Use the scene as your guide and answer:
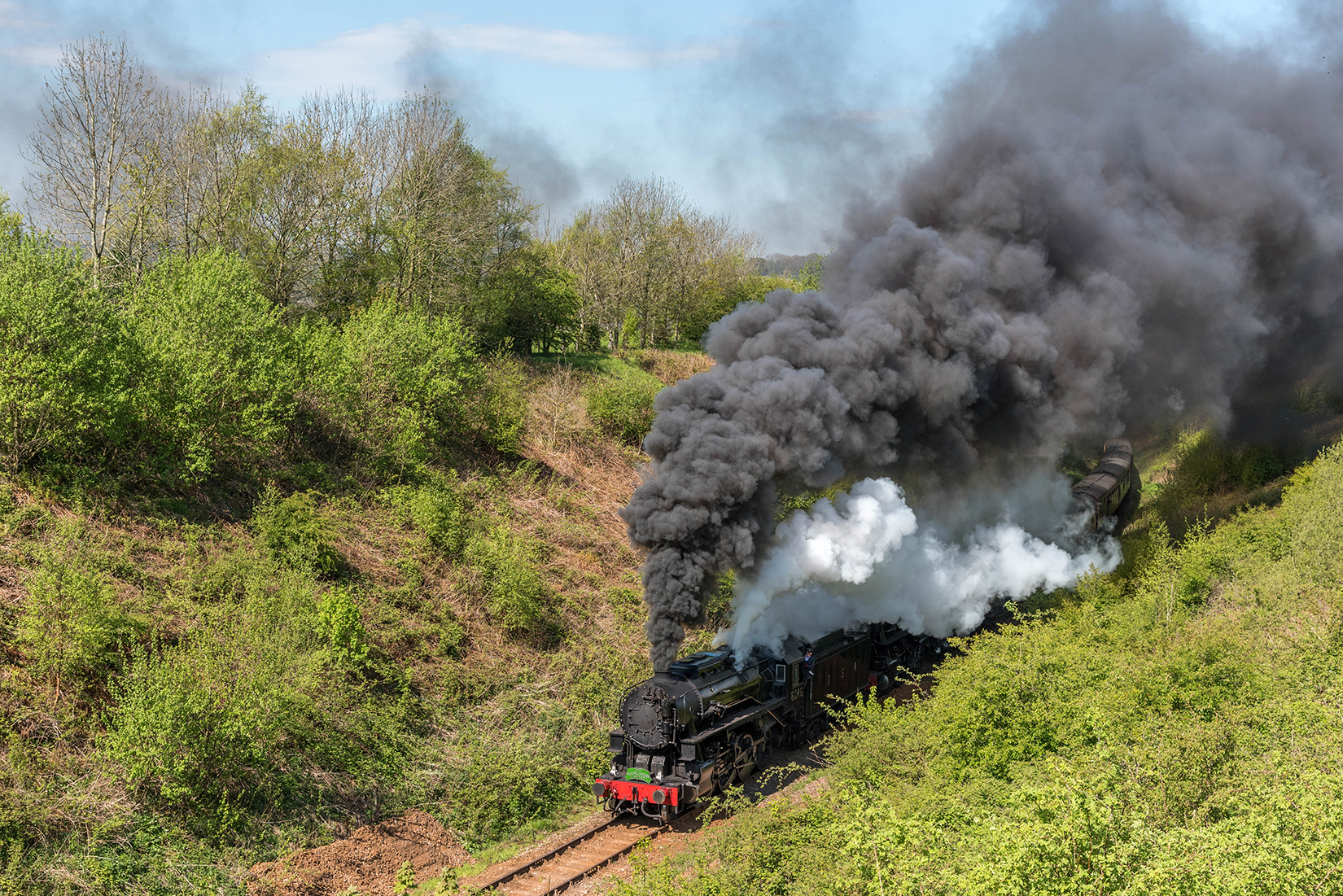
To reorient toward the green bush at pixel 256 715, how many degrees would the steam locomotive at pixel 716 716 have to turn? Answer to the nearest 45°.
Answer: approximately 45° to its right

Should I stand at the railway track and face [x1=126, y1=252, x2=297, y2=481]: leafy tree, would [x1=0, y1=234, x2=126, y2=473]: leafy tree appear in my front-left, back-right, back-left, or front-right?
front-left

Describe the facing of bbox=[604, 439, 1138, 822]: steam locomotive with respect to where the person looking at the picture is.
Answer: facing the viewer and to the left of the viewer

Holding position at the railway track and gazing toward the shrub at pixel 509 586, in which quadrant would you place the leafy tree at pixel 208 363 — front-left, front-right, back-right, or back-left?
front-left

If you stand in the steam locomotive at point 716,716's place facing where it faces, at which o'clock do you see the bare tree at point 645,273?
The bare tree is roughly at 4 o'clock from the steam locomotive.

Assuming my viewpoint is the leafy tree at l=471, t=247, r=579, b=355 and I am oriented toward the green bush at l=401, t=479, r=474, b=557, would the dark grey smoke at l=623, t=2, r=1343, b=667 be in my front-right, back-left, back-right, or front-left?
front-left

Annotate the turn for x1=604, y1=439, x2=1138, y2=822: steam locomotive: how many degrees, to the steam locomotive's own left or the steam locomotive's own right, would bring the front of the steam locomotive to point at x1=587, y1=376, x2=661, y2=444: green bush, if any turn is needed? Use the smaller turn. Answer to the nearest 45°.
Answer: approximately 135° to the steam locomotive's own right

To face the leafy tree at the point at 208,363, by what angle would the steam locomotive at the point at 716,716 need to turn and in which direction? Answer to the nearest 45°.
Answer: approximately 45° to its right

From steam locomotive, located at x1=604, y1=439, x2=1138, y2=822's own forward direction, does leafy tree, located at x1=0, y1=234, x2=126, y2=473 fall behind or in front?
in front

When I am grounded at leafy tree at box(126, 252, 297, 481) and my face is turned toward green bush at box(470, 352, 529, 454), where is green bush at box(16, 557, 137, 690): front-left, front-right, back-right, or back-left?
back-right

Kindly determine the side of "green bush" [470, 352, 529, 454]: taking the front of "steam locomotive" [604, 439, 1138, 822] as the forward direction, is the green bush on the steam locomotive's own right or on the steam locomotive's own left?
on the steam locomotive's own right

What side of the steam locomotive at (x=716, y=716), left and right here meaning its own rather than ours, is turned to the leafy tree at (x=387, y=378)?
right

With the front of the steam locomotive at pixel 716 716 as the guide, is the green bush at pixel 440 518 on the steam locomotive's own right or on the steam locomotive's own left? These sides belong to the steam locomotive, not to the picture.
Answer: on the steam locomotive's own right

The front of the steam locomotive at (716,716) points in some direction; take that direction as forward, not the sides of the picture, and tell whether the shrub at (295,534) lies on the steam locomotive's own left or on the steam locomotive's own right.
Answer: on the steam locomotive's own right

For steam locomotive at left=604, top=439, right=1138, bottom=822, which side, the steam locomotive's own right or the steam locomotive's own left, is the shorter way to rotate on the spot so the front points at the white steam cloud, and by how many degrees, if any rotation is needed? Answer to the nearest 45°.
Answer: approximately 180°

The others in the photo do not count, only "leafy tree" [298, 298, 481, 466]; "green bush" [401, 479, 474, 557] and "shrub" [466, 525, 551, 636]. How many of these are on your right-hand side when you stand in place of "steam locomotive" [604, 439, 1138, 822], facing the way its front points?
3
